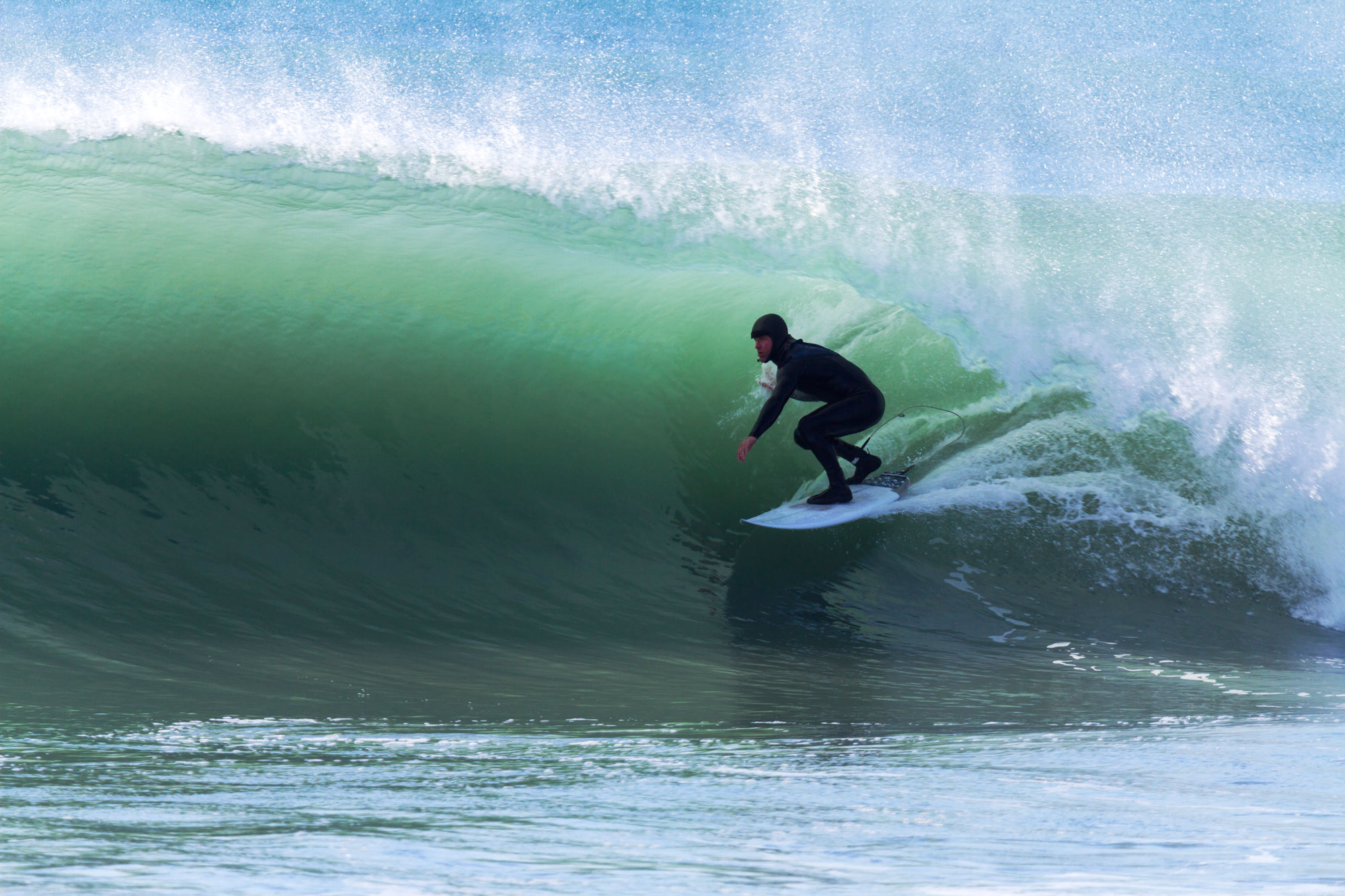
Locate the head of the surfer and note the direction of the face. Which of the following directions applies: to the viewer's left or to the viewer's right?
to the viewer's left

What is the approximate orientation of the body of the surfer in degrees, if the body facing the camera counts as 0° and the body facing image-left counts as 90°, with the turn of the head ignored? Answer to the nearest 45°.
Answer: approximately 90°
